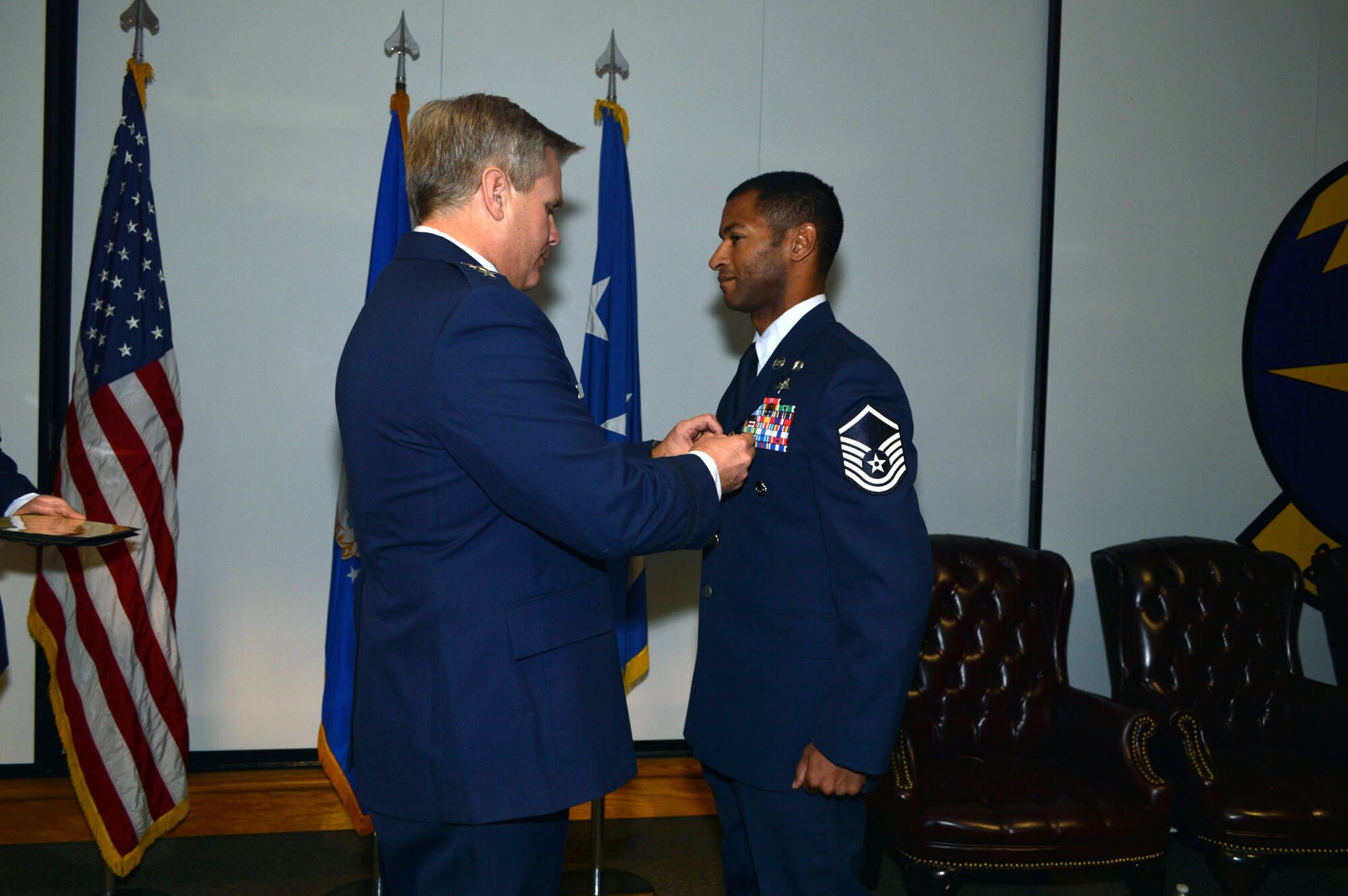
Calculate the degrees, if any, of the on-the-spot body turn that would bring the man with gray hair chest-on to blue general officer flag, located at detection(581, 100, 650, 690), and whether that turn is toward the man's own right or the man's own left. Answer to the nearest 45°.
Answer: approximately 45° to the man's own left

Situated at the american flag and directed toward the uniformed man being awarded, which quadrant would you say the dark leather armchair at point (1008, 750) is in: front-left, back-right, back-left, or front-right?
front-left

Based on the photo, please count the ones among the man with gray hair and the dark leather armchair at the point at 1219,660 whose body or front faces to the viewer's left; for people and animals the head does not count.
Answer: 0

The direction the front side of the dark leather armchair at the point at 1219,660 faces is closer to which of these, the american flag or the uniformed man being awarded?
the uniformed man being awarded

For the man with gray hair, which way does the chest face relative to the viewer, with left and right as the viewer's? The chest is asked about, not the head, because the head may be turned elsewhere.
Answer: facing away from the viewer and to the right of the viewer

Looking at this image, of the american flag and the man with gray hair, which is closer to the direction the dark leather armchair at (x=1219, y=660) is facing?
the man with gray hair

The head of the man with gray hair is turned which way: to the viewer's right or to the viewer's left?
to the viewer's right

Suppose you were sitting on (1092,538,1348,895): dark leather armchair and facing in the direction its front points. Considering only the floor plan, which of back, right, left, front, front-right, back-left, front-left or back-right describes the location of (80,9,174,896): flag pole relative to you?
right

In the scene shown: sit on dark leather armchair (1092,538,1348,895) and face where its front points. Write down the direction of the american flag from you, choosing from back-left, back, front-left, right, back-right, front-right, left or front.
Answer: right

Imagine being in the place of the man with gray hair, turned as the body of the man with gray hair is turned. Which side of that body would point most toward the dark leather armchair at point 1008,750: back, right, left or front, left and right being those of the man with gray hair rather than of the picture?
front

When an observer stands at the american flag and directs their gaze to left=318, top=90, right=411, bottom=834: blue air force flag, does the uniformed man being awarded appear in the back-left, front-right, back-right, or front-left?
front-right

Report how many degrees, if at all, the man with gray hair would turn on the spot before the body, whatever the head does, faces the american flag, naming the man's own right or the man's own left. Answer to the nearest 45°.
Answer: approximately 90° to the man's own left

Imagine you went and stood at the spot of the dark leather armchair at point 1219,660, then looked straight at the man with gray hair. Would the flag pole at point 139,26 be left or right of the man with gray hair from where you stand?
right

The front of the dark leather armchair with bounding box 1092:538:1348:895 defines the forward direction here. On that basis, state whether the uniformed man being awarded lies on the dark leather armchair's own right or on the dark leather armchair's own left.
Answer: on the dark leather armchair's own right

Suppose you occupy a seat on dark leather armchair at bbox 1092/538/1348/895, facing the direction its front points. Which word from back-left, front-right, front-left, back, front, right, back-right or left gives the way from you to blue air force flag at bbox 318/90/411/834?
right

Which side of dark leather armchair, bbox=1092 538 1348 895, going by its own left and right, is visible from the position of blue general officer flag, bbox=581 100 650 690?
right

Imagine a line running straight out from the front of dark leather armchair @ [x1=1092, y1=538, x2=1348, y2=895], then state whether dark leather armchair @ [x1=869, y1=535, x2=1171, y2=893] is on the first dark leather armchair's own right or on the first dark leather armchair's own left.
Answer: on the first dark leather armchair's own right
